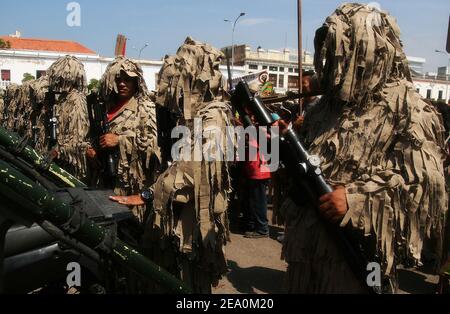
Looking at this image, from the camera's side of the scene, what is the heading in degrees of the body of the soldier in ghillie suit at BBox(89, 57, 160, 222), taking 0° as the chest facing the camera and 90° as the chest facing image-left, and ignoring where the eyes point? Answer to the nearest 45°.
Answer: approximately 45°

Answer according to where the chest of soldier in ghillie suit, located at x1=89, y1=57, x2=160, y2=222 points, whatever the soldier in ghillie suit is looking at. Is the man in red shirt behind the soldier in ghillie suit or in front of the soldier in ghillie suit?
behind

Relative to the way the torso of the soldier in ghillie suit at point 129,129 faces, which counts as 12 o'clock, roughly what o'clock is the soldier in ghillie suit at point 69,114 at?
the soldier in ghillie suit at point 69,114 is roughly at 4 o'clock from the soldier in ghillie suit at point 129,129.

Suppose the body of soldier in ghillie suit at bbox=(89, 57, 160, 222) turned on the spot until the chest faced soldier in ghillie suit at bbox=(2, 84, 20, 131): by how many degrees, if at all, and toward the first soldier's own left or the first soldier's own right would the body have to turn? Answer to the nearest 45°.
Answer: approximately 135° to the first soldier's own right
